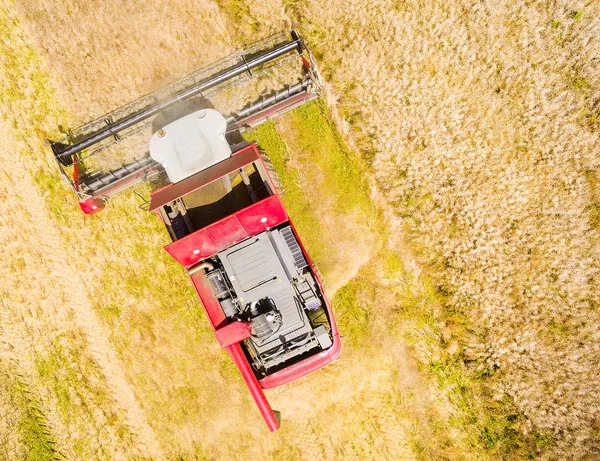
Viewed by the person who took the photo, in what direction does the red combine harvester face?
facing away from the viewer and to the left of the viewer
